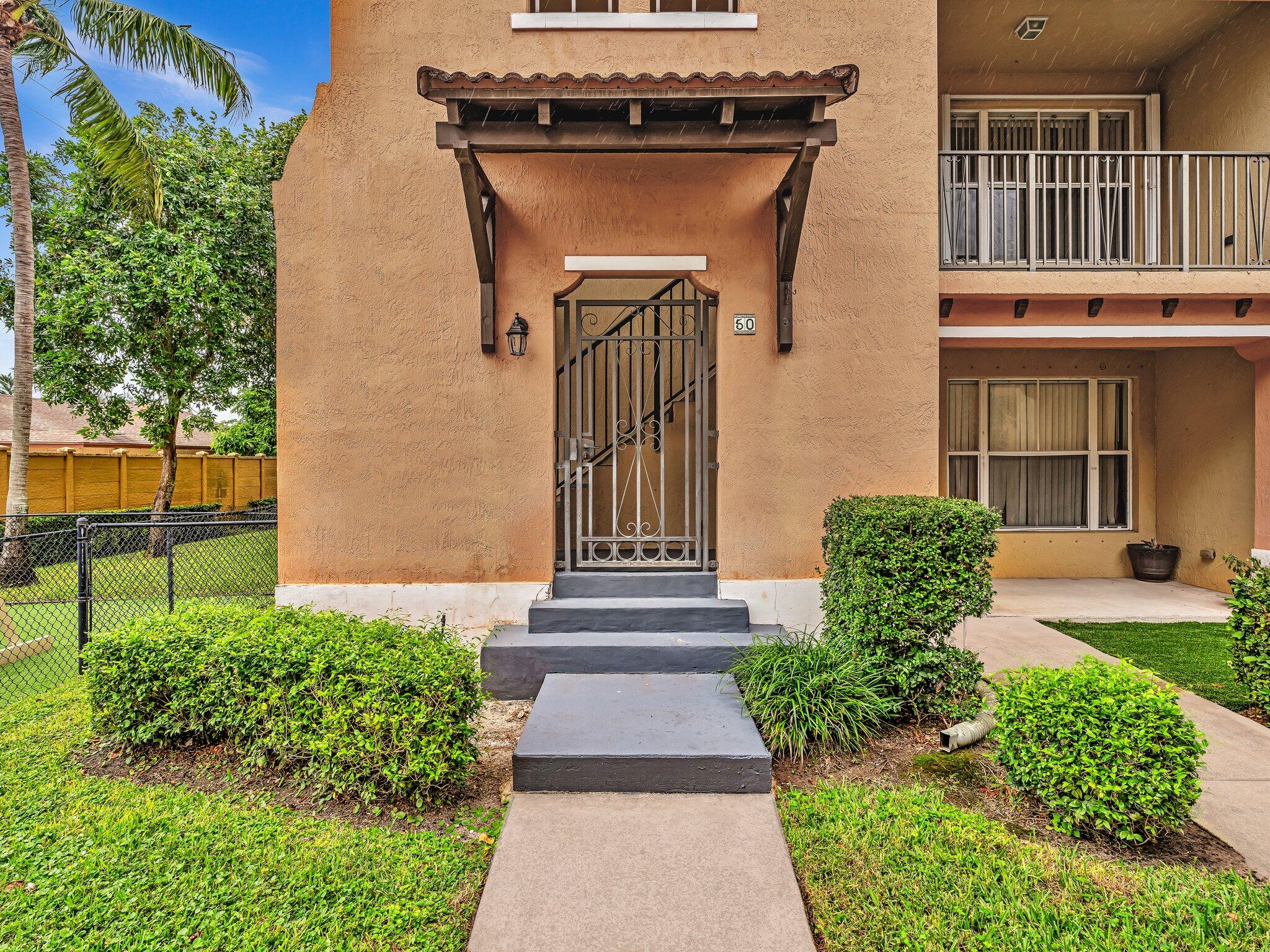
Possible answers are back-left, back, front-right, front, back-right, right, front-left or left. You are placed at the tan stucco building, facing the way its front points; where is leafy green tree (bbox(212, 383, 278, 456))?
back-right

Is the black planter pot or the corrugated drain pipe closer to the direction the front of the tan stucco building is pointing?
the corrugated drain pipe

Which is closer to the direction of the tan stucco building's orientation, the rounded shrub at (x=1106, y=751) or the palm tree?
the rounded shrub

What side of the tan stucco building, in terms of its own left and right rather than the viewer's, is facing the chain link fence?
right

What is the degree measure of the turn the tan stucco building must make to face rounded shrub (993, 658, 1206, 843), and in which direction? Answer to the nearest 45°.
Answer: approximately 45° to its left

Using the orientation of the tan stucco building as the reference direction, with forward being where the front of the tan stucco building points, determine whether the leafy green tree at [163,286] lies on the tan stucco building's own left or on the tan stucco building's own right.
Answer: on the tan stucco building's own right

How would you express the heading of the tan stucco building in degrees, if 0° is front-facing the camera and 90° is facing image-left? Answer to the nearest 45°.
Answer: approximately 0°

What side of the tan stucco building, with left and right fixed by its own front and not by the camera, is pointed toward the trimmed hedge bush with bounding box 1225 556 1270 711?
front
